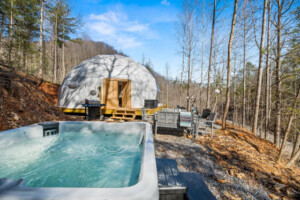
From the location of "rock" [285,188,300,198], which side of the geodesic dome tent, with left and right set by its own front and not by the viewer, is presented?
front

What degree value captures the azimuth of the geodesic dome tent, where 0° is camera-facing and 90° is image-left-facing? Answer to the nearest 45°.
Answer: approximately 0°

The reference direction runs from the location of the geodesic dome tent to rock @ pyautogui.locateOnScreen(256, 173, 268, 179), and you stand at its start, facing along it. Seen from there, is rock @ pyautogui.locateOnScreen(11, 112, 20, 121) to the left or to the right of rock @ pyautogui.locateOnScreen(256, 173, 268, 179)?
right

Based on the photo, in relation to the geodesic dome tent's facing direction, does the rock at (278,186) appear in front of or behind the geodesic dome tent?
in front

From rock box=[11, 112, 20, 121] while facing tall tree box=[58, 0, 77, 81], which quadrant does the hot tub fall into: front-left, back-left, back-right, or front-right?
back-right

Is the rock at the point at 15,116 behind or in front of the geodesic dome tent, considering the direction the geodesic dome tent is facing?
in front

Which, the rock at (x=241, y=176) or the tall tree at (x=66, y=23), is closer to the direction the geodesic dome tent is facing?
the rock

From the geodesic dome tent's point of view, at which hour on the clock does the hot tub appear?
The hot tub is roughly at 12 o'clock from the geodesic dome tent.

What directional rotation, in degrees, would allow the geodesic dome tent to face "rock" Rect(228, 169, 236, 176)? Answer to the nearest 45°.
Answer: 0° — it already faces it

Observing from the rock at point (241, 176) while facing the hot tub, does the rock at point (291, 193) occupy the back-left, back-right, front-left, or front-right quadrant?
back-left
